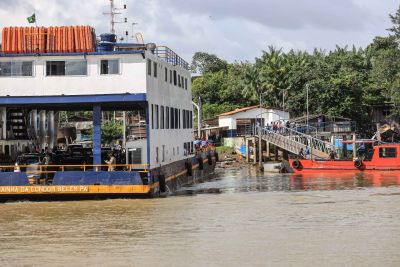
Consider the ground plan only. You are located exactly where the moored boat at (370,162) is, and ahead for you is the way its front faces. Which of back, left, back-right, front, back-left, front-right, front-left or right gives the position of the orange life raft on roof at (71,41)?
front-left

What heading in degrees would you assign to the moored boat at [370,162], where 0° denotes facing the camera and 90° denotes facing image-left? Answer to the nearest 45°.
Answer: approximately 90°

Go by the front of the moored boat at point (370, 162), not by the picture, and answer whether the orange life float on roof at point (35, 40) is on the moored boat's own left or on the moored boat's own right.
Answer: on the moored boat's own left

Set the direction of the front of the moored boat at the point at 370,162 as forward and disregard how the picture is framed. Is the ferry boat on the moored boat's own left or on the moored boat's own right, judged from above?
on the moored boat's own left

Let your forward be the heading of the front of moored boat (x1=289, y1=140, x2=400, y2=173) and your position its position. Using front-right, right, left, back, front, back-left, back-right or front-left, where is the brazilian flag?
front-left
